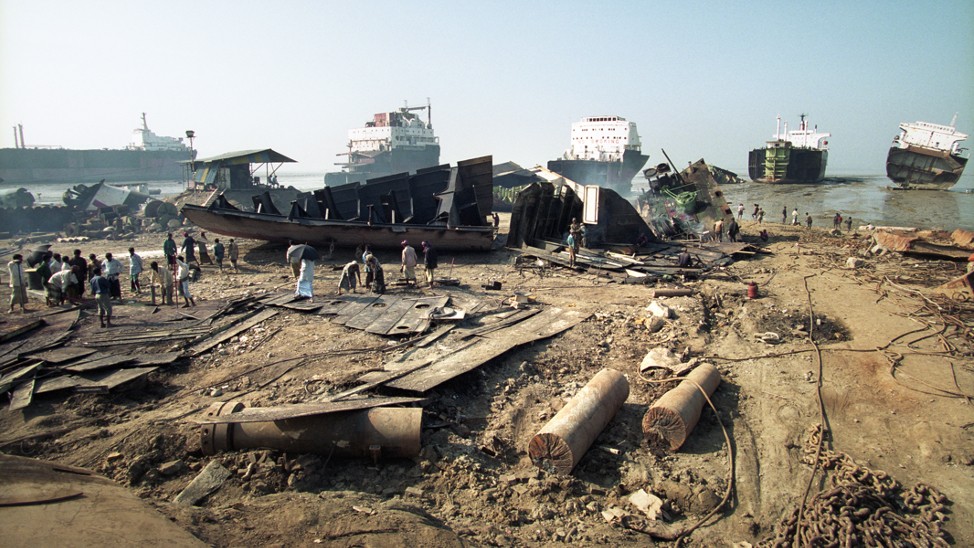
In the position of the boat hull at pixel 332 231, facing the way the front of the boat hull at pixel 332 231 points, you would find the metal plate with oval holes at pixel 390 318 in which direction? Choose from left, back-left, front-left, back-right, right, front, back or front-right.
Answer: left

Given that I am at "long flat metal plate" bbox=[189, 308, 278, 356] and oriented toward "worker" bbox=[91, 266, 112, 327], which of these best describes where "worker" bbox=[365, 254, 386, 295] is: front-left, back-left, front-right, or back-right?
back-right

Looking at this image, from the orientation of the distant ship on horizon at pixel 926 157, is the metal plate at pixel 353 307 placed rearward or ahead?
ahead

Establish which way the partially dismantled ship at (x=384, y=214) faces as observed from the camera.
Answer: facing to the left of the viewer

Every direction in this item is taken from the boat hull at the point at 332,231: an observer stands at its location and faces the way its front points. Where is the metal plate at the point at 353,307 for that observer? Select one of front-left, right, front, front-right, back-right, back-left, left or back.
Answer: left

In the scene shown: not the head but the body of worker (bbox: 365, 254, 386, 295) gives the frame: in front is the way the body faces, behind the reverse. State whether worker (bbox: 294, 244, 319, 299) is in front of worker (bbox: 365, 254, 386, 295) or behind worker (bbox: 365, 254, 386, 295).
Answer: in front

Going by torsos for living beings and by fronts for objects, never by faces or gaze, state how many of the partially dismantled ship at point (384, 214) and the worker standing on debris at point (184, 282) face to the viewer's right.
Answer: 0

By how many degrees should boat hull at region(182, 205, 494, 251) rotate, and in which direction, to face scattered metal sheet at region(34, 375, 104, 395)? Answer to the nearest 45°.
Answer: approximately 90° to its left
